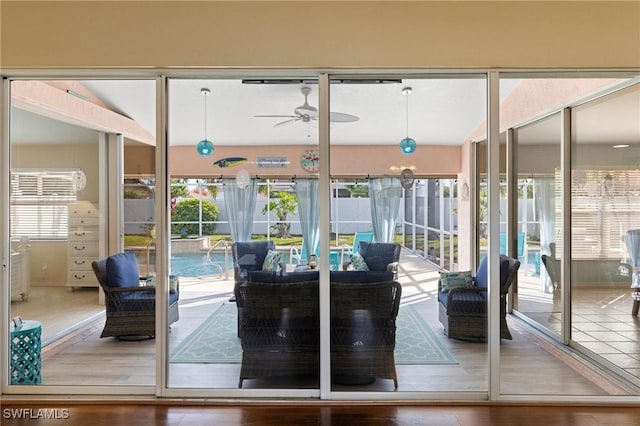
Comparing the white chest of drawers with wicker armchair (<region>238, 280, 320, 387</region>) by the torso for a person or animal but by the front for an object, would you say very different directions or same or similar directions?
very different directions

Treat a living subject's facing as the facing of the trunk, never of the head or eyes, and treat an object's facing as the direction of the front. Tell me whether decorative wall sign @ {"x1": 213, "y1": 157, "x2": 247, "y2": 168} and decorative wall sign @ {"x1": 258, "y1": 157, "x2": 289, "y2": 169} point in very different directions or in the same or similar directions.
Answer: same or similar directions

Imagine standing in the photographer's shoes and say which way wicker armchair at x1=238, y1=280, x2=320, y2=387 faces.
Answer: facing away from the viewer

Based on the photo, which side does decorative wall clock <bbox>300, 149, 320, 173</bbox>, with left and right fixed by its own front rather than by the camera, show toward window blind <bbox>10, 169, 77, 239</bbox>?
right

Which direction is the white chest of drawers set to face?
toward the camera

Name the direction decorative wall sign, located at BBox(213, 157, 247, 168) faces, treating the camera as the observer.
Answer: facing the viewer

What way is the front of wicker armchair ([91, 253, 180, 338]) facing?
to the viewer's right

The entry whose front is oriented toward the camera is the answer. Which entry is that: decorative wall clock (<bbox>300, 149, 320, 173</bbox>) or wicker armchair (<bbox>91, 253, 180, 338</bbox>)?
the decorative wall clock

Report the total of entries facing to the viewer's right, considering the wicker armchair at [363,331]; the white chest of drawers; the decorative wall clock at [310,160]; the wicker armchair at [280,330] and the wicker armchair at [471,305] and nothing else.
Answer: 0

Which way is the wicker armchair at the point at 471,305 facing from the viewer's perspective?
to the viewer's left
